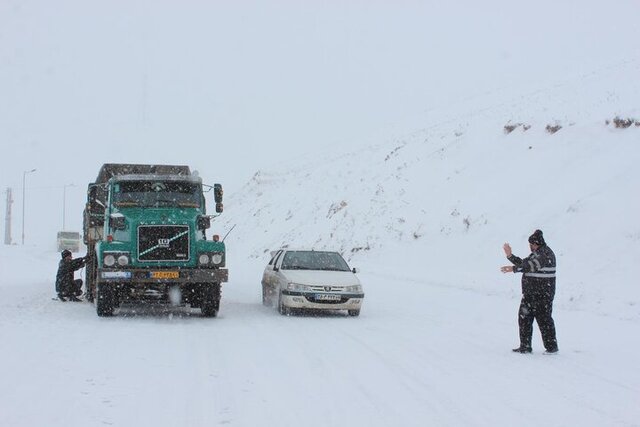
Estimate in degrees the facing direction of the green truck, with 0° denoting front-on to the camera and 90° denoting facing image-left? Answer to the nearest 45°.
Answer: approximately 0°

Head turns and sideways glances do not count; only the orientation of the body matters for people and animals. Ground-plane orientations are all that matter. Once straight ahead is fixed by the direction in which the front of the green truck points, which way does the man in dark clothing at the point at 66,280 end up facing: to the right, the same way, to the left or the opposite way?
to the left

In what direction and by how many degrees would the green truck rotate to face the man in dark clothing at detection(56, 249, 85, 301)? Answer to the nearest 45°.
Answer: approximately 135° to its right

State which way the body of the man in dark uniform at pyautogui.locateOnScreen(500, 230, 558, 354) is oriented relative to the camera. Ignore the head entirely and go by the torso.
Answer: to the viewer's left

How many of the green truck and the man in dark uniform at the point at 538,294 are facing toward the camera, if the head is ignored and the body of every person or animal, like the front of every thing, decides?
1

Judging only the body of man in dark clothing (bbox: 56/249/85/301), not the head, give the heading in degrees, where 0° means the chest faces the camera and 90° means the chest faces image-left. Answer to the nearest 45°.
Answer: approximately 270°
